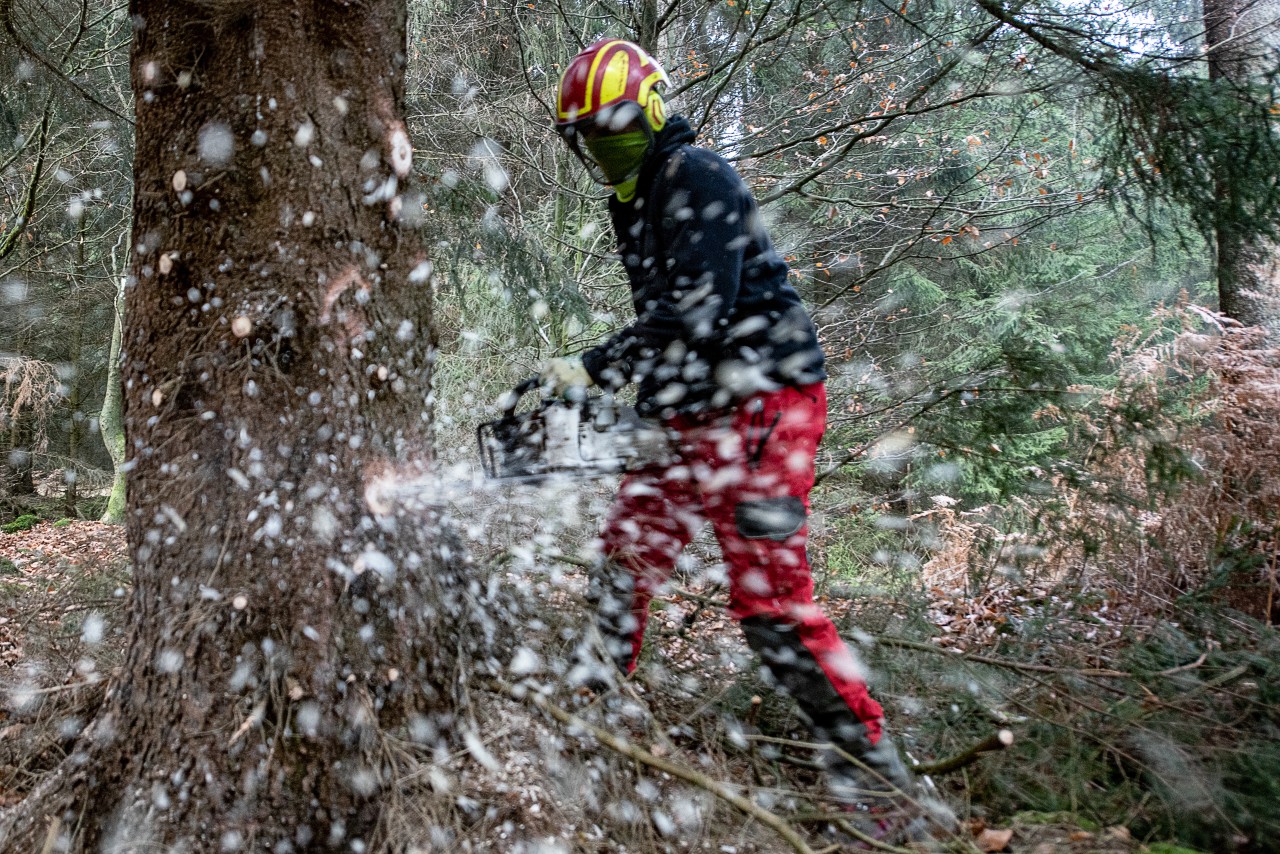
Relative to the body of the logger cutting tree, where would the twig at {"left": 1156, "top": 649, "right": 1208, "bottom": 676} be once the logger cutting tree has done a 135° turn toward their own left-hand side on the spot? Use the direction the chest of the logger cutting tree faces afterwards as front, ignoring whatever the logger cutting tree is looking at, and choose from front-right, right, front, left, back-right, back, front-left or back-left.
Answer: front-left

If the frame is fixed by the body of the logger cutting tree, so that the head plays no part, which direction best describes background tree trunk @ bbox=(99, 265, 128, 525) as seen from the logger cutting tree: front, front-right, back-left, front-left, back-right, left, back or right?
front-right

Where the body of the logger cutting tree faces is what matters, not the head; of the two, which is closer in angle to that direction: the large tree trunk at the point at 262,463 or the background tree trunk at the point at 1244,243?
the large tree trunk

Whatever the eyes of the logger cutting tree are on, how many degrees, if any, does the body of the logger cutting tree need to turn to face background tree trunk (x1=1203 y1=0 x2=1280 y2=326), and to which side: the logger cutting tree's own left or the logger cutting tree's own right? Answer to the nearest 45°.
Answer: approximately 135° to the logger cutting tree's own right

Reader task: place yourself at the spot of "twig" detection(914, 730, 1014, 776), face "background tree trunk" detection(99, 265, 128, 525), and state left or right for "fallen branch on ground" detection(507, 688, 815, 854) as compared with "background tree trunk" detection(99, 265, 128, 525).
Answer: left

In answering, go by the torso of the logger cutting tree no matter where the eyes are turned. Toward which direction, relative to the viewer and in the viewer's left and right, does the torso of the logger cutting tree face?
facing to the left of the viewer
